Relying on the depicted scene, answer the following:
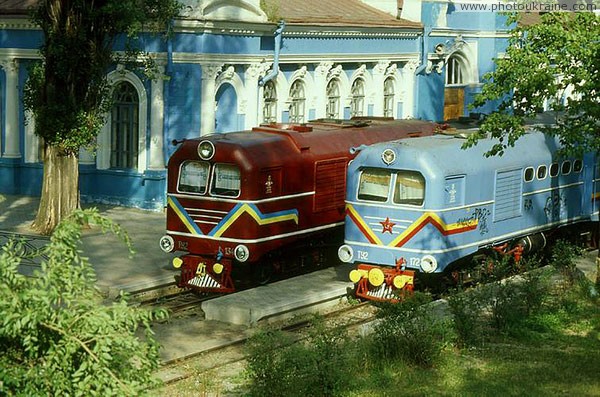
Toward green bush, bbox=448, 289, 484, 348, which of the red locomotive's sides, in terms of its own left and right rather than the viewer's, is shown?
left

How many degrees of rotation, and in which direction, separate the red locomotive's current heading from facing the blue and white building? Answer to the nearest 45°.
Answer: approximately 135° to its right

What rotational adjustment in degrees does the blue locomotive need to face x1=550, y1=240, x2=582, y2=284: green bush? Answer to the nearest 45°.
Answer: approximately 135° to its left

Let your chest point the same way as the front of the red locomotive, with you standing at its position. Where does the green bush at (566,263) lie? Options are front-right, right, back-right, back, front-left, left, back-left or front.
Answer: back-left

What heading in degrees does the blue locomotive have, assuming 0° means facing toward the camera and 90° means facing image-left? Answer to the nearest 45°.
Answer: approximately 45°

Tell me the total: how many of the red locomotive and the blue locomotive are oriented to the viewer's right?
0

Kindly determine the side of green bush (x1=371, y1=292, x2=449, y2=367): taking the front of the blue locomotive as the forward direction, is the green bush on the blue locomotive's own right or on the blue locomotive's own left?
on the blue locomotive's own left

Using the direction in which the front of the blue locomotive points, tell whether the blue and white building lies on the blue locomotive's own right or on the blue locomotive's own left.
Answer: on the blue locomotive's own right

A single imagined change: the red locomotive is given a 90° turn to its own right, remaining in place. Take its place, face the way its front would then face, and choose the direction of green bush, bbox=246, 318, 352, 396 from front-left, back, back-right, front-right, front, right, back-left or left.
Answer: back-left

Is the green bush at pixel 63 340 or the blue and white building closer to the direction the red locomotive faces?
the green bush
